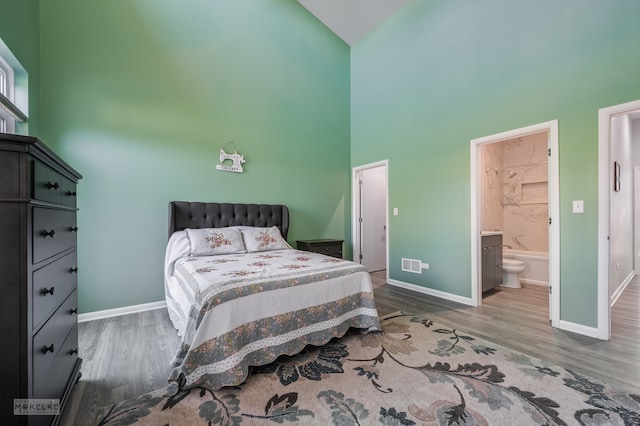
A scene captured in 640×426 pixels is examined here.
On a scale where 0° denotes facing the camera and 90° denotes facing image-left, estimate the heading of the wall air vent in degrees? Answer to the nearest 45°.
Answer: approximately 45°

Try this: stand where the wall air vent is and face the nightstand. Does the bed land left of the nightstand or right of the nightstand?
left

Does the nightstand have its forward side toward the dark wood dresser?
no

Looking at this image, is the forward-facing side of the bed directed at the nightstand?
no

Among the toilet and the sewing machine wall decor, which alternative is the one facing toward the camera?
the sewing machine wall decor

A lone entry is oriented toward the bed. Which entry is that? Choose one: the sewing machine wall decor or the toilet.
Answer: the sewing machine wall decor

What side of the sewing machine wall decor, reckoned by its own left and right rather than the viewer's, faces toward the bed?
front

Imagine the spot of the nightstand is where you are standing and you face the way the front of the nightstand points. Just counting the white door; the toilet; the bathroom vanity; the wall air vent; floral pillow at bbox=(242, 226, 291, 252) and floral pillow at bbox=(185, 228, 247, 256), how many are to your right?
2

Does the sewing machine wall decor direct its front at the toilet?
no

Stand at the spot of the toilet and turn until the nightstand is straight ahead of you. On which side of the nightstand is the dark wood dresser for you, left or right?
left

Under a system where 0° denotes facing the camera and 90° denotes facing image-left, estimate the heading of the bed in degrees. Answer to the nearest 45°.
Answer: approximately 315°

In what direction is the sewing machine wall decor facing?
toward the camera

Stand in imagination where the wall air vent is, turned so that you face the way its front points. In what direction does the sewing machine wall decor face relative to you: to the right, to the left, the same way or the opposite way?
to the left

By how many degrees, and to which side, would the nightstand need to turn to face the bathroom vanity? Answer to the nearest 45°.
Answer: approximately 45° to its left

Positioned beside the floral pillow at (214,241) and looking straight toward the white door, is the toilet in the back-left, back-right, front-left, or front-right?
front-right

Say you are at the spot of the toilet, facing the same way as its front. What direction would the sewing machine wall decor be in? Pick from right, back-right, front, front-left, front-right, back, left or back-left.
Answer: back-right

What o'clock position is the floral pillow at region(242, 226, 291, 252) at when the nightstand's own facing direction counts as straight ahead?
The floral pillow is roughly at 3 o'clock from the nightstand.

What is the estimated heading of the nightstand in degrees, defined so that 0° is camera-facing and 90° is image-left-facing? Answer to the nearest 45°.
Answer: approximately 315°

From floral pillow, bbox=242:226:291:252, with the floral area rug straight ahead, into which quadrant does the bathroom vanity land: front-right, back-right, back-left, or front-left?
front-left
